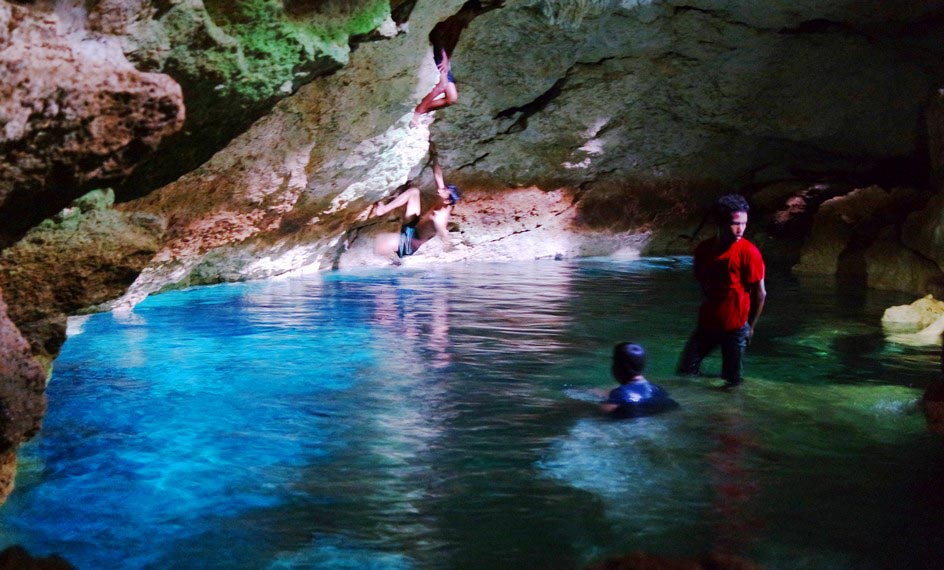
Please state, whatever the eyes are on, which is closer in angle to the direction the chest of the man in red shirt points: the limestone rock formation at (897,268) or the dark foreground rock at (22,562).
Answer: the dark foreground rock

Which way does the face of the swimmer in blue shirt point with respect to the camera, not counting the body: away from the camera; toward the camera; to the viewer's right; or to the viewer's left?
away from the camera

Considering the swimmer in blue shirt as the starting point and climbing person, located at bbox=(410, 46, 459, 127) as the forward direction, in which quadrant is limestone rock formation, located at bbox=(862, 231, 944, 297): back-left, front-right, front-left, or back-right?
front-right

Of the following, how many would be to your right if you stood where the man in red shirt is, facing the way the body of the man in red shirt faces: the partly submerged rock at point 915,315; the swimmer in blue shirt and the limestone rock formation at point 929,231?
1

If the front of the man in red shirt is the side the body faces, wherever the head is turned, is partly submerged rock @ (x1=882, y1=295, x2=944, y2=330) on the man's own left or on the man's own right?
on the man's own left

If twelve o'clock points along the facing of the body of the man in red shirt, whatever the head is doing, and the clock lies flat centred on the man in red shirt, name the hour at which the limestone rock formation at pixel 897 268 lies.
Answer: The limestone rock formation is roughly at 8 o'clock from the man in red shirt.
